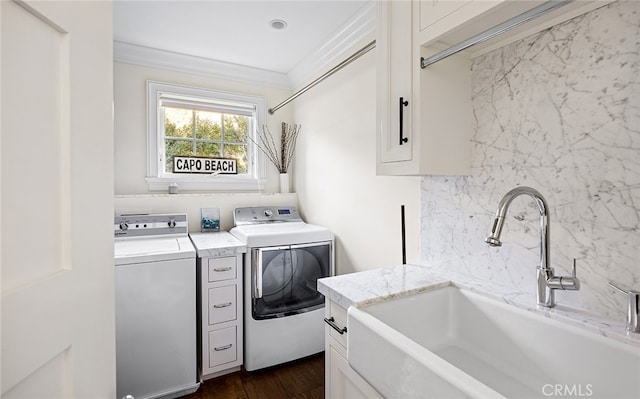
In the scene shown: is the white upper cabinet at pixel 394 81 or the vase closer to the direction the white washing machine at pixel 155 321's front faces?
the white upper cabinet

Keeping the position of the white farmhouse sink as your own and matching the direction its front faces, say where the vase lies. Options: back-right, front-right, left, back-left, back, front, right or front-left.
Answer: right

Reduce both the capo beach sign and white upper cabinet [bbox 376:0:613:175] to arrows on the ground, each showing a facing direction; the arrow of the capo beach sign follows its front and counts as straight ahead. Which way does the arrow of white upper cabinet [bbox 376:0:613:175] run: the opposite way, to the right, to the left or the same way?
to the right

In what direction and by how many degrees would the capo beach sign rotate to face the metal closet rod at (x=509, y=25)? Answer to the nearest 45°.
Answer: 0° — it already faces it

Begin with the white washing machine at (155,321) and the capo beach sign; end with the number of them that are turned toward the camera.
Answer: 2

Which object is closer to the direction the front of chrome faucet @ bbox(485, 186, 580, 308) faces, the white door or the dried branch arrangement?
the white door

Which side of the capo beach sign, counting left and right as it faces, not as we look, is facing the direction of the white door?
front

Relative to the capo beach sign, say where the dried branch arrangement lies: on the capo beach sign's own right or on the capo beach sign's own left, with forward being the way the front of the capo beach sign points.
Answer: on the capo beach sign's own left

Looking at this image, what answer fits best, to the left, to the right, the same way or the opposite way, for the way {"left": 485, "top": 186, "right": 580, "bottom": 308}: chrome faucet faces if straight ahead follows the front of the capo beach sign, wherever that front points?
to the right

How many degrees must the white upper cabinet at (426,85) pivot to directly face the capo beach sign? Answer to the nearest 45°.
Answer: approximately 45° to its right

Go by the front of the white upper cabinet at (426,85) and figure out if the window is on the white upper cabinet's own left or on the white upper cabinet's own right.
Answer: on the white upper cabinet's own right

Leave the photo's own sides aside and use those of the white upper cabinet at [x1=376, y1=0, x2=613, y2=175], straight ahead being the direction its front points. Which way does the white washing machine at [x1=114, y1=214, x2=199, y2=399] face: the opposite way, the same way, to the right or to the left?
to the left
